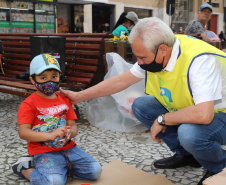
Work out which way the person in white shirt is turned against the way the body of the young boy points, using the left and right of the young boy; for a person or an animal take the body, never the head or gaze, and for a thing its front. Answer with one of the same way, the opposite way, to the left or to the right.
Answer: to the right

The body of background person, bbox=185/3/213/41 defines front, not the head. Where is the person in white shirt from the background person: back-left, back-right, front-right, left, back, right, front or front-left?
front-right

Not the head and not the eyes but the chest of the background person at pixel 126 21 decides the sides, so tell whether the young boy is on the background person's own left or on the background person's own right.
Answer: on the background person's own right

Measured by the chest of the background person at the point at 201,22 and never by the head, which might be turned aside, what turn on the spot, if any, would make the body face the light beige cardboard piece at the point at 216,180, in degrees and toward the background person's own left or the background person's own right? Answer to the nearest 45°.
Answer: approximately 45° to the background person's own right

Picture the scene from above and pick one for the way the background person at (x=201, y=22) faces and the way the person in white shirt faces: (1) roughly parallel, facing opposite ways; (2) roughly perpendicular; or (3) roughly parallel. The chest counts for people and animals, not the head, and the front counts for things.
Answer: roughly perpendicular

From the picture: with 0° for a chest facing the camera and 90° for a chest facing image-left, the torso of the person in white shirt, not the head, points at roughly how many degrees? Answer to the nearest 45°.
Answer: approximately 45°

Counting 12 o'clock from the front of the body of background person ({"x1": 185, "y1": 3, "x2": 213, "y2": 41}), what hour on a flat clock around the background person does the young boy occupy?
The young boy is roughly at 2 o'clock from the background person.
